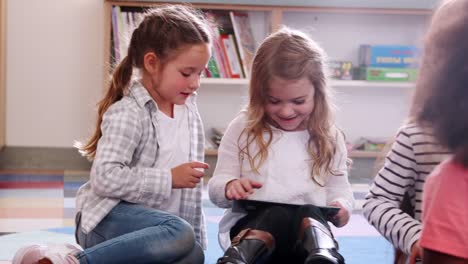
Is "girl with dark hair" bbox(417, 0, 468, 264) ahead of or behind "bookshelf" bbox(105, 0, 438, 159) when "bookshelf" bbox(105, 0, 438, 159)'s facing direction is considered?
ahead

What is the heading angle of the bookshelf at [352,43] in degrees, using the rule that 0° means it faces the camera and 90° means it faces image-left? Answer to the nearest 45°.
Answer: approximately 0°

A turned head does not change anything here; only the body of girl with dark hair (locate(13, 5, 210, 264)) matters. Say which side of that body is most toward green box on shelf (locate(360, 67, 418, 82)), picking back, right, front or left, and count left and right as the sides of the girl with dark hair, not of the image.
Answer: left

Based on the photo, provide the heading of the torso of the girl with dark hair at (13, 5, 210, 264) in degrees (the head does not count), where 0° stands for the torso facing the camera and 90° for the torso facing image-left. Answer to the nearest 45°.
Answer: approximately 315°

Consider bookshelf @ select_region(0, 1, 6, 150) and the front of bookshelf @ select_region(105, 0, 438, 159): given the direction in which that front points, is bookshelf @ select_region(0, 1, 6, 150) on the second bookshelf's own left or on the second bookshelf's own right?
on the second bookshelf's own right
